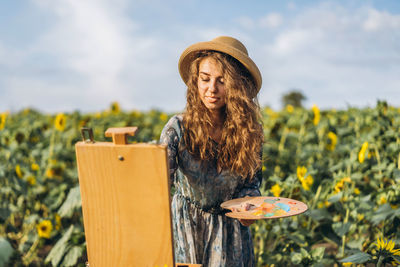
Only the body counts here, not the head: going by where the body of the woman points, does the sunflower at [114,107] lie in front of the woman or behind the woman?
behind

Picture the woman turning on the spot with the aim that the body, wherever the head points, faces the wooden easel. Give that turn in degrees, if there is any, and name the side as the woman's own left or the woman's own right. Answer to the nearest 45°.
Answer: approximately 45° to the woman's own right

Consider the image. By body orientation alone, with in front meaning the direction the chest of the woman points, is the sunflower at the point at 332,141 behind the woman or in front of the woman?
behind

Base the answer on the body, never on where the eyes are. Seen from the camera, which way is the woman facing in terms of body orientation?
toward the camera

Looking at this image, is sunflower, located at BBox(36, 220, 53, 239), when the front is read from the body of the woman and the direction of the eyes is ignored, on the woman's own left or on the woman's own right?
on the woman's own right

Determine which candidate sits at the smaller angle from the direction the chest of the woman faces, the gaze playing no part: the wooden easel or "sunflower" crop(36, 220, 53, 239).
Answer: the wooden easel

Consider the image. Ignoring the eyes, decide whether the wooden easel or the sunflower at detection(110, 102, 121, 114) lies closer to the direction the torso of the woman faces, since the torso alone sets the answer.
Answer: the wooden easel

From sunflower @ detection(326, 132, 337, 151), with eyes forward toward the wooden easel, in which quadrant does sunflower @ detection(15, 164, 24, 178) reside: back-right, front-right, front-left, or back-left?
front-right

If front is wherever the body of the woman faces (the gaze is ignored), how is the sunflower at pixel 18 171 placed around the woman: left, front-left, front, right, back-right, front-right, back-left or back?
back-right
